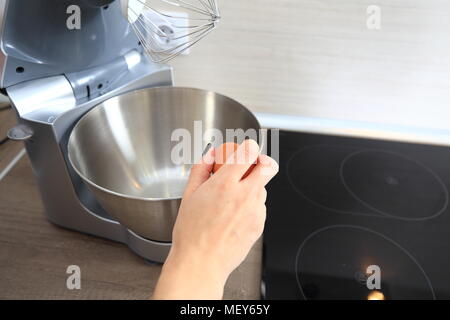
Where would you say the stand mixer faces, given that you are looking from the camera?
facing the viewer and to the right of the viewer
